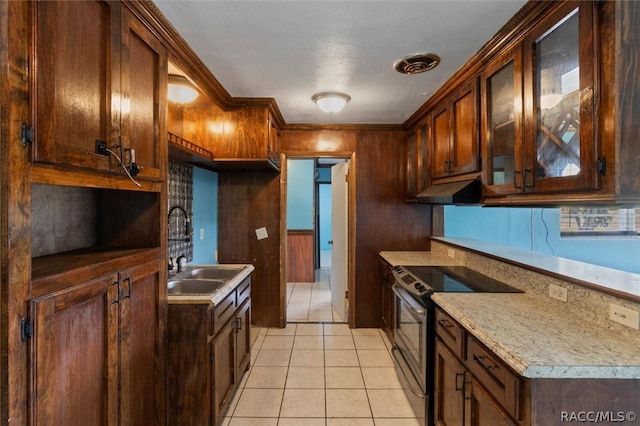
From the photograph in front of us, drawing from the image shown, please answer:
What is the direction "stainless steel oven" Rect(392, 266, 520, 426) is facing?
to the viewer's left

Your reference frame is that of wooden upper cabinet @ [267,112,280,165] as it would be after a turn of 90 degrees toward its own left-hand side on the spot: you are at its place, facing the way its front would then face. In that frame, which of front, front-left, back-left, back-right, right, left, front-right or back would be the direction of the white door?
front-right

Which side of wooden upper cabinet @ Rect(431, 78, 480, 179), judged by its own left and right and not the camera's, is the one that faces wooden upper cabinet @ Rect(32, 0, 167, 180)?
front

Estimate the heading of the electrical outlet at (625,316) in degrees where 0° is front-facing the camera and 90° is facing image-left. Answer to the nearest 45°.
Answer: approximately 45°

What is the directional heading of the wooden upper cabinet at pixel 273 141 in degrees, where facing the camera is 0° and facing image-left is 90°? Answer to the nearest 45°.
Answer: approximately 270°

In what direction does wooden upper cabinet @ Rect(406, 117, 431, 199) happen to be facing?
to the viewer's left

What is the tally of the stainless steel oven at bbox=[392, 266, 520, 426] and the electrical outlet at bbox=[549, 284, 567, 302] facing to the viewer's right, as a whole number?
0

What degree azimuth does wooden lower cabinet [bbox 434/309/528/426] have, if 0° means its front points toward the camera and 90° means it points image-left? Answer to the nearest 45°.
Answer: approximately 45°

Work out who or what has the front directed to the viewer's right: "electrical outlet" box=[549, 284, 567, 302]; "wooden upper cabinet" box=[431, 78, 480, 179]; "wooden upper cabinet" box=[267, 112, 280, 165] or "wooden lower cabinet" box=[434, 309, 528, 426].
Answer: "wooden upper cabinet" box=[267, 112, 280, 165]

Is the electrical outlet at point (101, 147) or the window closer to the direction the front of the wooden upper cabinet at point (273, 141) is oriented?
the window

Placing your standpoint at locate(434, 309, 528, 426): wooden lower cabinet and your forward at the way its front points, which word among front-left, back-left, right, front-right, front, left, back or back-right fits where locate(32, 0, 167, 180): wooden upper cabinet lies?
front

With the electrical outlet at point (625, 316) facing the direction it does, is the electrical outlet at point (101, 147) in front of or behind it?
in front

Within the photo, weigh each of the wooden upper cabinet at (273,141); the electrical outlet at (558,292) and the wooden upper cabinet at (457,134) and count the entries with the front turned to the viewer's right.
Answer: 1

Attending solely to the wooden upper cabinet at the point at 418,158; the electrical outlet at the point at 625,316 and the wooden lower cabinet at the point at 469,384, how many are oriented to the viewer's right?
0
